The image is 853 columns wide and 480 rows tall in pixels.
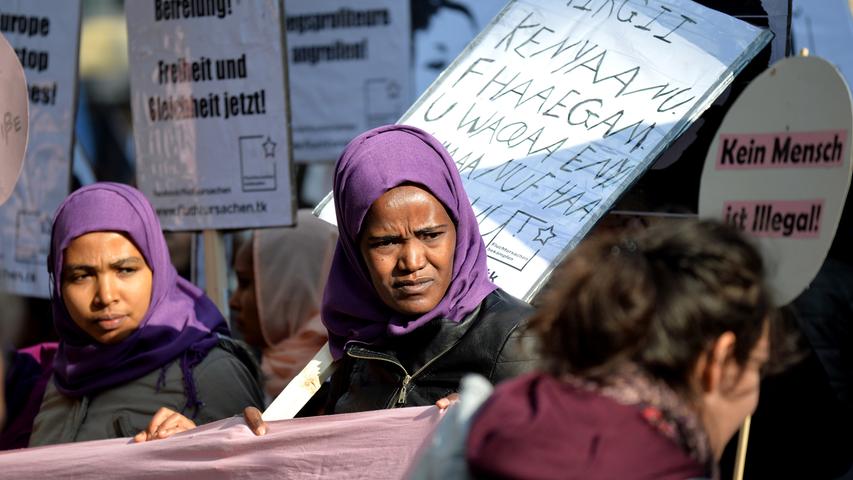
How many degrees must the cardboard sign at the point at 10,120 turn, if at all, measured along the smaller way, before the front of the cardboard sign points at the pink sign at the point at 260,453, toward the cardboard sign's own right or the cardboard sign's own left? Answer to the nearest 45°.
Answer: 0° — it already faces it

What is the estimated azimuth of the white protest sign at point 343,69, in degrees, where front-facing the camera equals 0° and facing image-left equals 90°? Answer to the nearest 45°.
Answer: approximately 0°

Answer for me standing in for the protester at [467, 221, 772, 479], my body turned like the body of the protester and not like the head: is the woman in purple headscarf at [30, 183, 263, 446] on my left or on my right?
on my left

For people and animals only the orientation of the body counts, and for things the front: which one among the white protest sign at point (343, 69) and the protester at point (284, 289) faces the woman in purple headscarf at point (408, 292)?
the white protest sign

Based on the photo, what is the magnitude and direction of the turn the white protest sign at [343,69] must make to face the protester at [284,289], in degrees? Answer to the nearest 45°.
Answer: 0° — it already faces them

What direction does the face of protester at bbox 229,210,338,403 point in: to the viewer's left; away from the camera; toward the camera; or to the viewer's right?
to the viewer's left

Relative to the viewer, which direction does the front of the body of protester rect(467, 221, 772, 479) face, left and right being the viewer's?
facing away from the viewer and to the right of the viewer

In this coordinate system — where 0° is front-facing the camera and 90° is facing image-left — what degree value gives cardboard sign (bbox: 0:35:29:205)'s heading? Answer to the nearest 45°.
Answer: approximately 0°

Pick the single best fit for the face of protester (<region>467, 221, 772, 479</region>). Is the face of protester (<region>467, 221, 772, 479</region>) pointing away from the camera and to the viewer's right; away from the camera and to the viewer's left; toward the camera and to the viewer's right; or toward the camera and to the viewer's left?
away from the camera and to the viewer's right

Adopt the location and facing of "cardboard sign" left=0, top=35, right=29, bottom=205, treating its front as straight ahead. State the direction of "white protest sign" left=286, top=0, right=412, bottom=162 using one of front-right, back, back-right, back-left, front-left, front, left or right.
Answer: back-left
